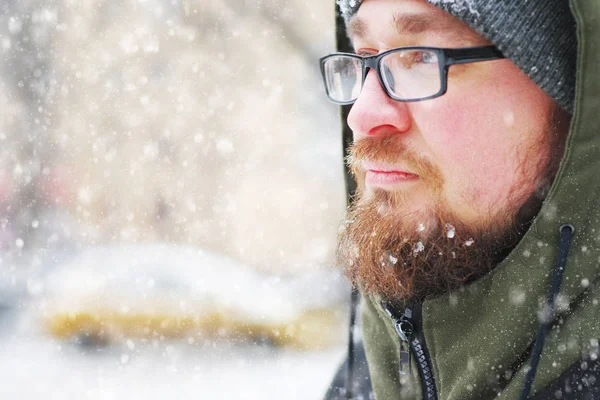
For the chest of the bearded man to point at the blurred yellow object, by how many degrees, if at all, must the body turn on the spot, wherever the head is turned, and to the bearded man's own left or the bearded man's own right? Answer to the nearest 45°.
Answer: approximately 90° to the bearded man's own right

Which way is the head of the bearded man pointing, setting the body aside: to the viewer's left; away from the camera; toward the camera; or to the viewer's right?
to the viewer's left

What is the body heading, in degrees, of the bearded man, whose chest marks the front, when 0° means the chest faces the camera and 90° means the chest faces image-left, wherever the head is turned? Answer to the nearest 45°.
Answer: approximately 45°
